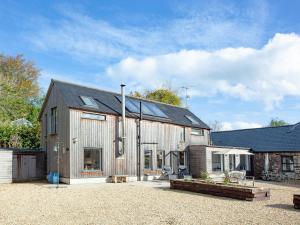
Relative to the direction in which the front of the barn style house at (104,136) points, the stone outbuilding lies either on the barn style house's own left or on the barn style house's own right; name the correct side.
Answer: on the barn style house's own left

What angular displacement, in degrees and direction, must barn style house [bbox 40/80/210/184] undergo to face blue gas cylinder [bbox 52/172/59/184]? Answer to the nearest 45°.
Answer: approximately 90° to its right

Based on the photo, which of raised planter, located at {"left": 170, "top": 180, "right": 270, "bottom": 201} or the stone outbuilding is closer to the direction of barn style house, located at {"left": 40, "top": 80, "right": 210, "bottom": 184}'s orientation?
the raised planter

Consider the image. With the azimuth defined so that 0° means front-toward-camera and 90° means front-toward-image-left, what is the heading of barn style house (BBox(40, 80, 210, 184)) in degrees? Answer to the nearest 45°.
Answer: approximately 315°
